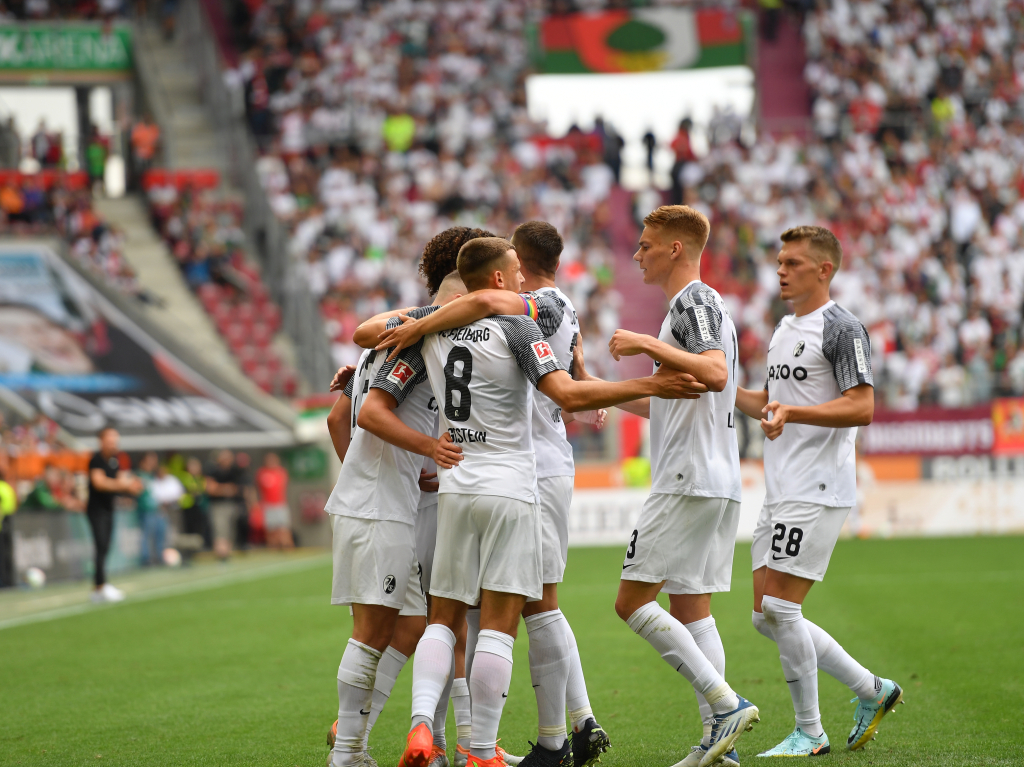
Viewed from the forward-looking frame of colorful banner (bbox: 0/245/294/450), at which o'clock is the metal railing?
The metal railing is roughly at 7 o'clock from the colorful banner.

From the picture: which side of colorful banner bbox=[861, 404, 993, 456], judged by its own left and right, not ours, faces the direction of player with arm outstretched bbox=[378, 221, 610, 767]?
front

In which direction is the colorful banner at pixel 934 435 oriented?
toward the camera

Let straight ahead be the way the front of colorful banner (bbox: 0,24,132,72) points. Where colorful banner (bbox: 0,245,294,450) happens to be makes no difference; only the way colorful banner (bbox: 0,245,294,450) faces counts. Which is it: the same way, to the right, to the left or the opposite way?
the same way

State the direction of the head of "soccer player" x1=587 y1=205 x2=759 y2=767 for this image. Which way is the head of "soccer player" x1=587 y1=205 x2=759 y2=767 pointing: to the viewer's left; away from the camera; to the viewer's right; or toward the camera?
to the viewer's left

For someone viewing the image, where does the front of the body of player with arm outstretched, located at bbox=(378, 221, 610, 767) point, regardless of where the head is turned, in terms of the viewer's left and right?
facing away from the viewer and to the left of the viewer

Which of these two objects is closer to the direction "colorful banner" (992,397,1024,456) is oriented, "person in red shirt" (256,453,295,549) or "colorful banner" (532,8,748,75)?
the person in red shirt

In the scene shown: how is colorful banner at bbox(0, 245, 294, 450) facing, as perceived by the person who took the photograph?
facing the viewer

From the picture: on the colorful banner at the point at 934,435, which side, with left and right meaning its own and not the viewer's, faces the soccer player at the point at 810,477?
front

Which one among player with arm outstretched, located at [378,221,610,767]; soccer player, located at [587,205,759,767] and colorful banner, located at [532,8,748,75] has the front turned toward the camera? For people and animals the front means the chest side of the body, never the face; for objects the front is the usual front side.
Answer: the colorful banner

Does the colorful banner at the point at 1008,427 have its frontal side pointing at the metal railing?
no

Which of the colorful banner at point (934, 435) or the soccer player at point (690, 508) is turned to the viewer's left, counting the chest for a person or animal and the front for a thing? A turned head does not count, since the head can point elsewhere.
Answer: the soccer player

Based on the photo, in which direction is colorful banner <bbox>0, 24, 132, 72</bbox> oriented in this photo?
toward the camera

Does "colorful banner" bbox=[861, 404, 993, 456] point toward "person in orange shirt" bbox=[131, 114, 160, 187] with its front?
no

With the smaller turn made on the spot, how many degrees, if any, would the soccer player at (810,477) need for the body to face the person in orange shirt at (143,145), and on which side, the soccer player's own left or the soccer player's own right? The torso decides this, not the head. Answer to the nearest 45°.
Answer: approximately 90° to the soccer player's own right

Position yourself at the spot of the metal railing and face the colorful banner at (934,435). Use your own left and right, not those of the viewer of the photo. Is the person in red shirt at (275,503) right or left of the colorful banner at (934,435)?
right

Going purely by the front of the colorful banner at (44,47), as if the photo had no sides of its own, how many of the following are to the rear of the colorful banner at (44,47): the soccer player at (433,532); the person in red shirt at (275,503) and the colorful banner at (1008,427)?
0
